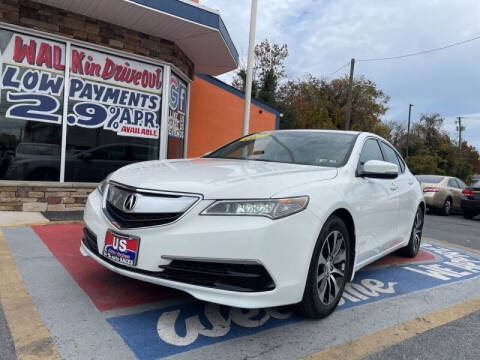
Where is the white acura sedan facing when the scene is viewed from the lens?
facing the viewer and to the left of the viewer

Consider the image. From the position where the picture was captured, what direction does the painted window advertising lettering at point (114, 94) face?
facing the viewer and to the right of the viewer

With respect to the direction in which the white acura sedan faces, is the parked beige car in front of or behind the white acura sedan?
behind

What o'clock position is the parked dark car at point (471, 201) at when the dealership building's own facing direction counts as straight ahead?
The parked dark car is roughly at 10 o'clock from the dealership building.

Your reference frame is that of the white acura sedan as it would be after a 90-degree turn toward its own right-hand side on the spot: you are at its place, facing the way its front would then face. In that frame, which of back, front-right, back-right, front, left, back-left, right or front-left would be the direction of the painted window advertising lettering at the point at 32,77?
front

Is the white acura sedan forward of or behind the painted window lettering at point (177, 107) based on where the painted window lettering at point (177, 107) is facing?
forward

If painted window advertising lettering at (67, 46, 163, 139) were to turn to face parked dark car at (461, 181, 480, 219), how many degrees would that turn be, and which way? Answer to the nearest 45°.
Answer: approximately 45° to its left

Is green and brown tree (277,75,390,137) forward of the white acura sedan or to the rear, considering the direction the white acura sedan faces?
to the rear

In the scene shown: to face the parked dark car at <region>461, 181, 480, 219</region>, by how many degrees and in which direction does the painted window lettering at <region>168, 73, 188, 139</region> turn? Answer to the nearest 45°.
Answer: approximately 45° to its left

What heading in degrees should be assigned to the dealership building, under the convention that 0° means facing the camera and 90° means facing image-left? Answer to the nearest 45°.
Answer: approximately 315°

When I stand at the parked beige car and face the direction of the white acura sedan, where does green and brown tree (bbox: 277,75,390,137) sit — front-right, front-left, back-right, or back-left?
back-right

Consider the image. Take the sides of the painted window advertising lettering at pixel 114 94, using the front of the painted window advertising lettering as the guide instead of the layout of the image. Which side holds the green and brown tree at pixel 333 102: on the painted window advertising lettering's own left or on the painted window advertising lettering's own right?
on the painted window advertising lettering's own left

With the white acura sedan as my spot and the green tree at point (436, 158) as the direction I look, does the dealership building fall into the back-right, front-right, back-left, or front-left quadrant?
front-left
